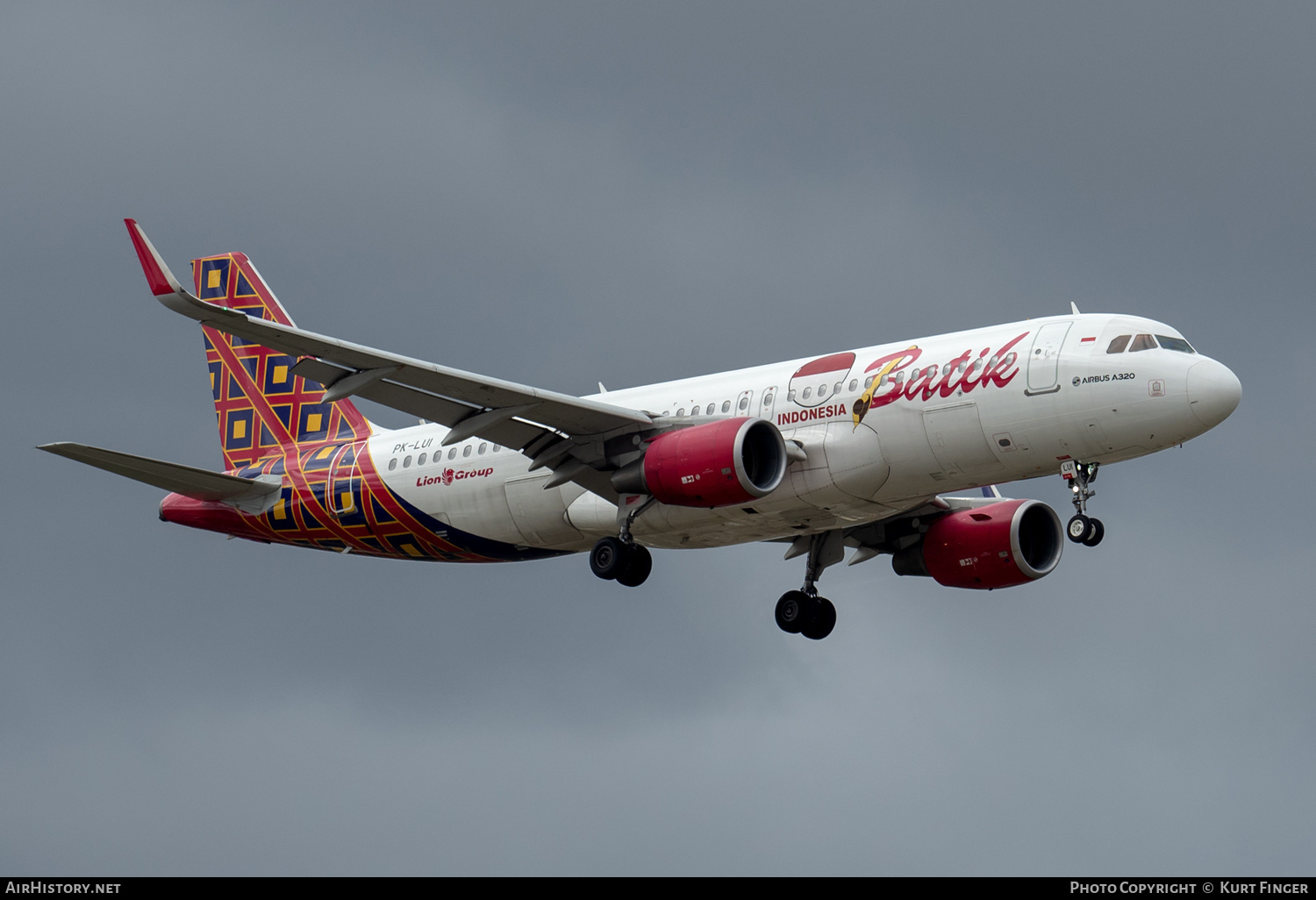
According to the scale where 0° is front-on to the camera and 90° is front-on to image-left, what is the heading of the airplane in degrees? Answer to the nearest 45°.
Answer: approximately 315°
